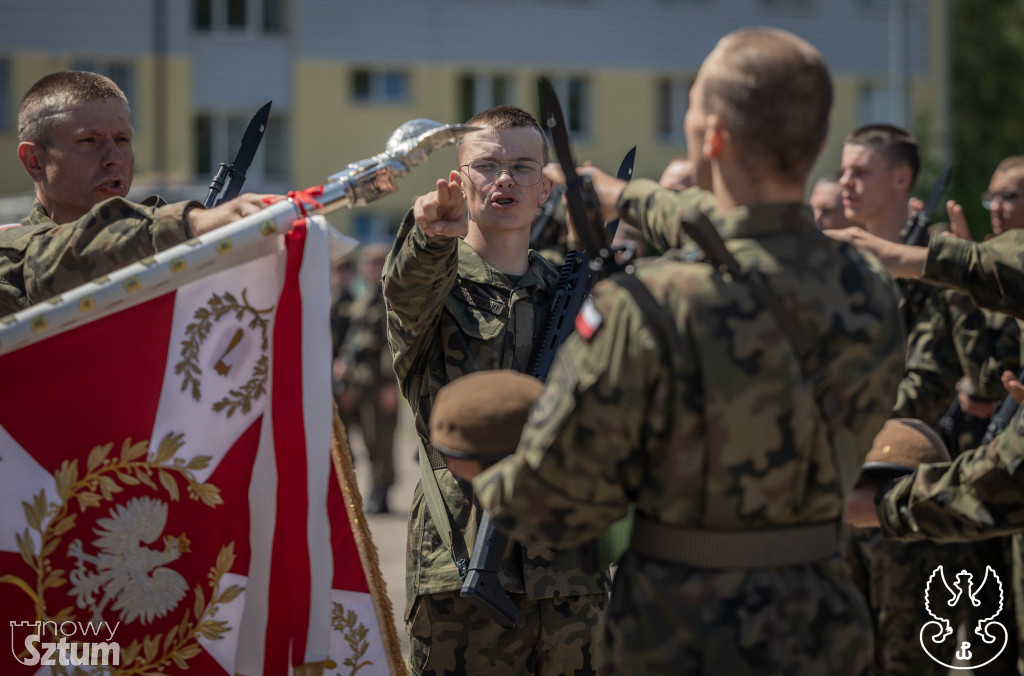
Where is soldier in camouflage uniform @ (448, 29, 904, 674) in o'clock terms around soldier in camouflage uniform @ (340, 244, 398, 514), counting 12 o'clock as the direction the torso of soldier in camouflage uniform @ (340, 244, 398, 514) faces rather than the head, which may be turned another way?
soldier in camouflage uniform @ (448, 29, 904, 674) is roughly at 12 o'clock from soldier in camouflage uniform @ (340, 244, 398, 514).

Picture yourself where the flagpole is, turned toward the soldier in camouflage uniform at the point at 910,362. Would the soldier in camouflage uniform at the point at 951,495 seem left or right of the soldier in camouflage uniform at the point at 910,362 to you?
right

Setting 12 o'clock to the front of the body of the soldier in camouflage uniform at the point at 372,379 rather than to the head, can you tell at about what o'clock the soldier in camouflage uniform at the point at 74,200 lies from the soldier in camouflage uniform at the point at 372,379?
the soldier in camouflage uniform at the point at 74,200 is roughly at 12 o'clock from the soldier in camouflage uniform at the point at 372,379.

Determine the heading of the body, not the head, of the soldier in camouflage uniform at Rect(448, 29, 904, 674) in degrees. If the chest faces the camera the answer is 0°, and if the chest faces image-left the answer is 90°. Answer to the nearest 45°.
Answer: approximately 135°

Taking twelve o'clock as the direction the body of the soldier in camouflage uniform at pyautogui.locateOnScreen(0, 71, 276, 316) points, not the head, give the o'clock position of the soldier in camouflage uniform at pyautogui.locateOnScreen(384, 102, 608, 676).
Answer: the soldier in camouflage uniform at pyautogui.locateOnScreen(384, 102, 608, 676) is roughly at 11 o'clock from the soldier in camouflage uniform at pyautogui.locateOnScreen(0, 71, 276, 316).

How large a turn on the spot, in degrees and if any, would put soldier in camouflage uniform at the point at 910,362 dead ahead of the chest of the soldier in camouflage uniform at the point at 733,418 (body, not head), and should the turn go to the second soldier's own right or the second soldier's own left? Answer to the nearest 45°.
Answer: approximately 45° to the second soldier's own right

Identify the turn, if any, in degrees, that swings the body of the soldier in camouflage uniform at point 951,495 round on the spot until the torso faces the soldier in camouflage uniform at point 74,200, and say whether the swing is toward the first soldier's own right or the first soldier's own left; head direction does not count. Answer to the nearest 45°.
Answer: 0° — they already face them

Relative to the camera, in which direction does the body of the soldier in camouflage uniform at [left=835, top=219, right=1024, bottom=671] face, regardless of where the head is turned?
to the viewer's left
